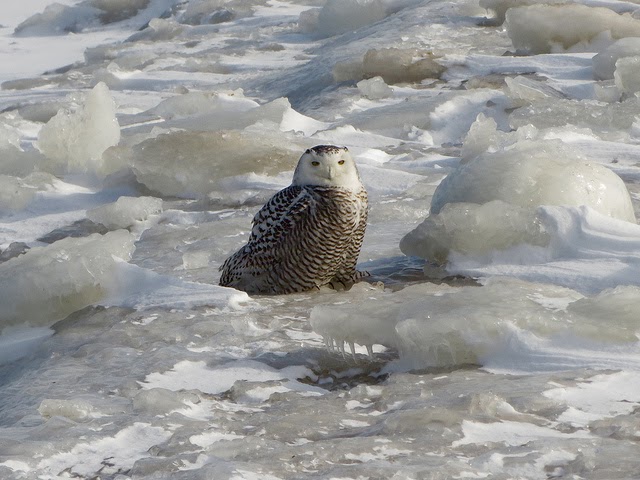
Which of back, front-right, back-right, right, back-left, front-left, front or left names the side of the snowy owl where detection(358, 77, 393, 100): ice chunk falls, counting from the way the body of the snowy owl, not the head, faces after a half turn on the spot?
front-right

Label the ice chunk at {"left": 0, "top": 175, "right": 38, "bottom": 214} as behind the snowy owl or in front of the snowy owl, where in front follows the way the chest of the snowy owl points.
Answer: behind

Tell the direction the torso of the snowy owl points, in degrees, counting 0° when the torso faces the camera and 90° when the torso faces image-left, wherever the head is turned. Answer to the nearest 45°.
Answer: approximately 315°

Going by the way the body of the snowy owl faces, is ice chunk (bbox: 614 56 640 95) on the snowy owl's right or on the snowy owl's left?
on the snowy owl's left

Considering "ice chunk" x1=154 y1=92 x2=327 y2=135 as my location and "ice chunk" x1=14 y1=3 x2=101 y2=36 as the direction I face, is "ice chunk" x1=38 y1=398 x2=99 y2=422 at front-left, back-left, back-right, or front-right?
back-left

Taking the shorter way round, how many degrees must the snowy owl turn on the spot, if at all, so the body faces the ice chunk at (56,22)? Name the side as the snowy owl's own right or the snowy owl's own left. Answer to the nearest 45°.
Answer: approximately 135° to the snowy owl's own left

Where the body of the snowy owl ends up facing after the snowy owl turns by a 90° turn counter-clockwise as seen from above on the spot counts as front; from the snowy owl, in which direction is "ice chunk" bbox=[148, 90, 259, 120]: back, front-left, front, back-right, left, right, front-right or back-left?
front-left

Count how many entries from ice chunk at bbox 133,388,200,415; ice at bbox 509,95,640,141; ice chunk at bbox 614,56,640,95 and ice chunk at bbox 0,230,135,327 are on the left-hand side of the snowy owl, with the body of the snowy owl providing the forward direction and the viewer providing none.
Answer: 2

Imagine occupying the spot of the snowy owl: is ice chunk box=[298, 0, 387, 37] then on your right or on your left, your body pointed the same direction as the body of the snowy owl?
on your left

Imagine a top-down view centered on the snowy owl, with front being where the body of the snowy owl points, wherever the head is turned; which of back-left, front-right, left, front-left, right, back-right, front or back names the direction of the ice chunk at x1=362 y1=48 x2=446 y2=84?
back-left
